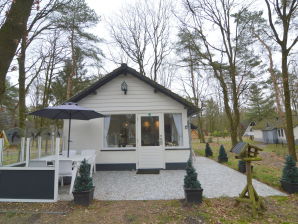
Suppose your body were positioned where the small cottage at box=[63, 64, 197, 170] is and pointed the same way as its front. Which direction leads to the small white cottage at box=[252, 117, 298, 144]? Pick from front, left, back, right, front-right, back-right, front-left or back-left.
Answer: back-left

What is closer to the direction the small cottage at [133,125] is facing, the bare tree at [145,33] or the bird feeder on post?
the bird feeder on post

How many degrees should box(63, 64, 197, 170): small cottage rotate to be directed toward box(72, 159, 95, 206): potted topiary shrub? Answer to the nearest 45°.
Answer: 0° — it already faces it

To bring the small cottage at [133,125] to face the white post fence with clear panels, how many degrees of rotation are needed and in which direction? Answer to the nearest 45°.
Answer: approximately 45° to its right

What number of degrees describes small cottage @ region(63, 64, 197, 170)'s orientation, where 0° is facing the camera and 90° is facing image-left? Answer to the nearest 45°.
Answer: approximately 0°

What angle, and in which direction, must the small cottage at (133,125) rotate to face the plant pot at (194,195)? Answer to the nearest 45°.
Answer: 0° — it already faces it

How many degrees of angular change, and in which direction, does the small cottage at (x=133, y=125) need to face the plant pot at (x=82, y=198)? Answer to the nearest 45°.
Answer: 0° — it already faces it

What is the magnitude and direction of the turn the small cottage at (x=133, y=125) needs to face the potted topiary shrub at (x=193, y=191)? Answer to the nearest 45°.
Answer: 0° — it already faces it

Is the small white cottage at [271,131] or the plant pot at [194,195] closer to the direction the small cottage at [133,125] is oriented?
the plant pot

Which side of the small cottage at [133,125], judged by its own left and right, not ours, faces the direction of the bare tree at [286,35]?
left

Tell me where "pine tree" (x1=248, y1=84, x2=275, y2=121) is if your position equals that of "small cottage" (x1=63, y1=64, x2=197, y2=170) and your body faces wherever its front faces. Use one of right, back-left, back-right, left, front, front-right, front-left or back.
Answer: back-left

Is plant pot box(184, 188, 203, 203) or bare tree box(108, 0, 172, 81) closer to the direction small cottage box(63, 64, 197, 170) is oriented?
the plant pot
